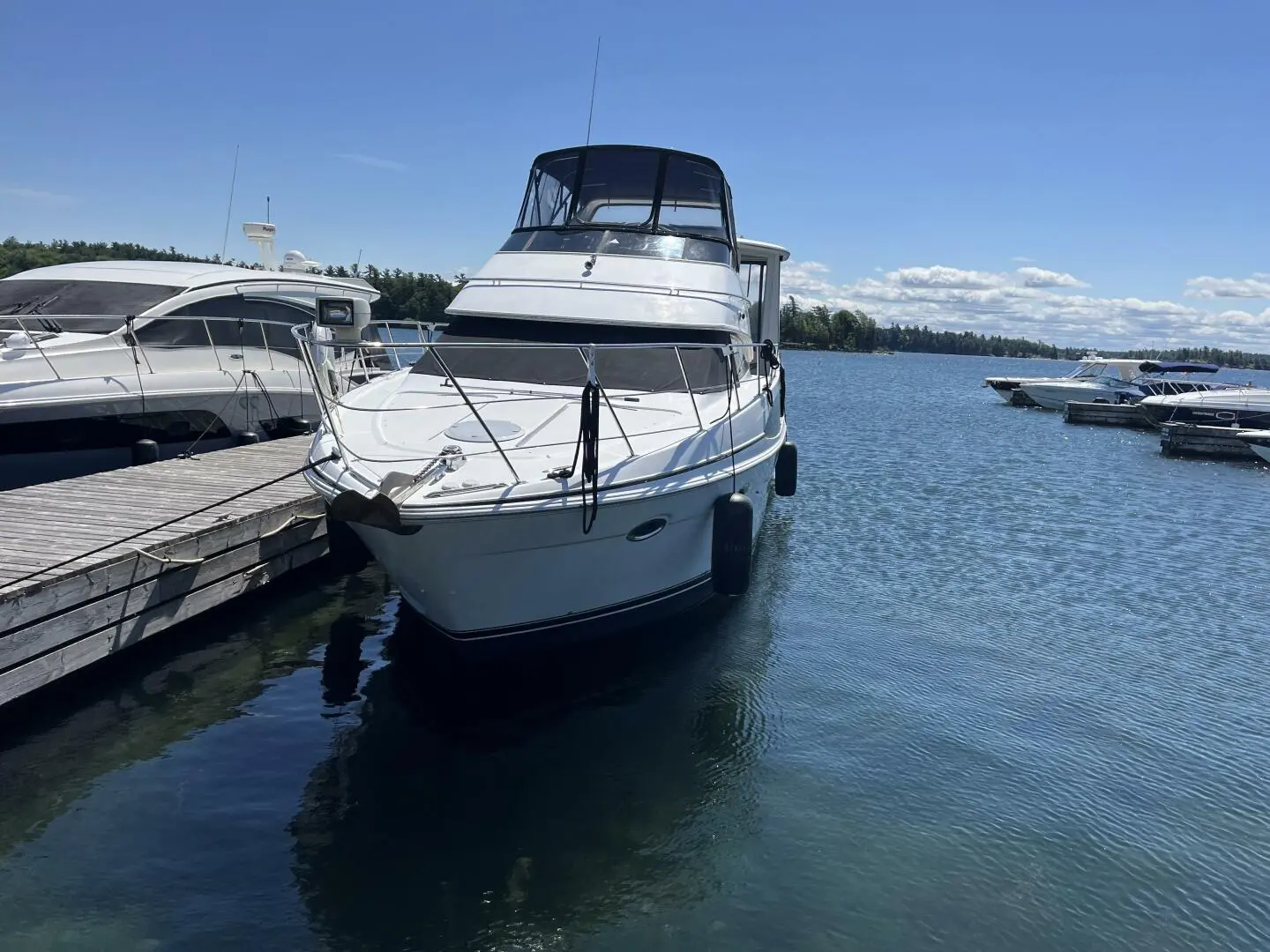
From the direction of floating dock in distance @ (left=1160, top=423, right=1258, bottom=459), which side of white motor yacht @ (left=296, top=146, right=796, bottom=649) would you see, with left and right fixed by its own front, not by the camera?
back

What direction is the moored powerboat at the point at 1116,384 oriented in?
to the viewer's left

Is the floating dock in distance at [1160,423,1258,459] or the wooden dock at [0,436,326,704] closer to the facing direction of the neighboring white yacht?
the wooden dock

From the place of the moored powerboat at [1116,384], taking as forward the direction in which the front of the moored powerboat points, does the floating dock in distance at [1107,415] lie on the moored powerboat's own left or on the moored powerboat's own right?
on the moored powerboat's own left

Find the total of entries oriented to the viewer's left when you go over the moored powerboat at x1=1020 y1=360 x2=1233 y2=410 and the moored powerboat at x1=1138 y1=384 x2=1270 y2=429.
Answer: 2

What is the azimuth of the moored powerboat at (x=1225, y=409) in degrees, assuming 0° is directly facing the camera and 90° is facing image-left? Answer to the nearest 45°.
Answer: approximately 90°

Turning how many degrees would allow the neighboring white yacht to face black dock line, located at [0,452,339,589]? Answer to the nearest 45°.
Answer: approximately 45° to its left

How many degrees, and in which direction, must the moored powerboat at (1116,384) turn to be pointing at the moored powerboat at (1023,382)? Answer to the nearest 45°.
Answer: approximately 45° to its right

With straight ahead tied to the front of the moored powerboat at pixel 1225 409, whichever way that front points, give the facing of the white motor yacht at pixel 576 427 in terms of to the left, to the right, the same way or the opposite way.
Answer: to the left

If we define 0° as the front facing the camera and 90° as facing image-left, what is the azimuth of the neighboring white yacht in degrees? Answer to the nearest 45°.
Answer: approximately 45°
